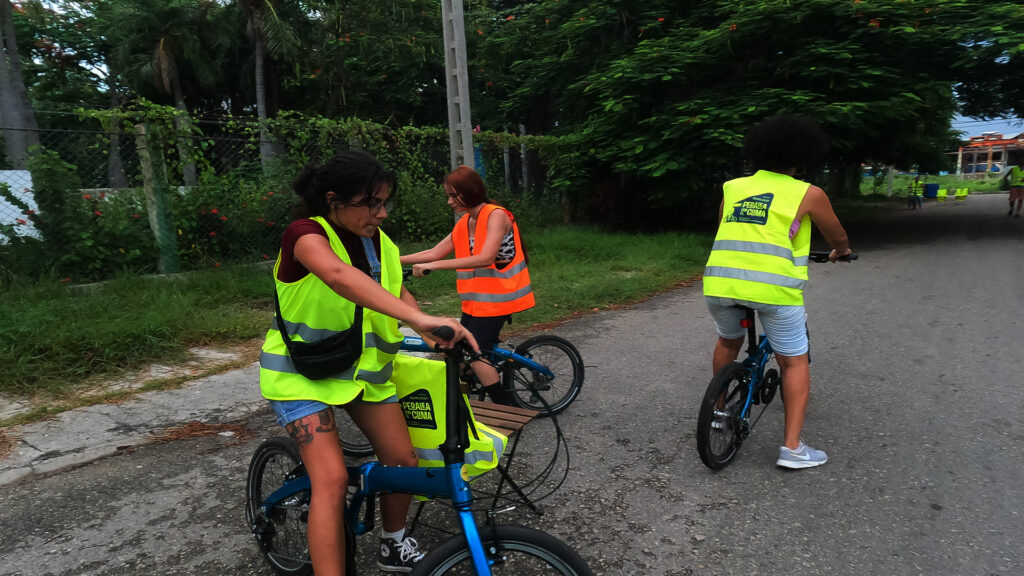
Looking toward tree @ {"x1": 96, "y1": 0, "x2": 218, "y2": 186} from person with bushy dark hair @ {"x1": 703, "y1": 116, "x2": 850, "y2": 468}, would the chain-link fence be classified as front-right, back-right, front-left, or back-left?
front-right

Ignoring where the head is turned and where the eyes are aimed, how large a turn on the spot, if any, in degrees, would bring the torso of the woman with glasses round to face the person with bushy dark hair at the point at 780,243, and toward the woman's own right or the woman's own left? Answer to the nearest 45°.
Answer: approximately 45° to the woman's own left

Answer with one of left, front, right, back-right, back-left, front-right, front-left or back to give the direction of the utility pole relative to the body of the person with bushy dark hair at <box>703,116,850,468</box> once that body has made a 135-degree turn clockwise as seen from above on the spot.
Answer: back-right

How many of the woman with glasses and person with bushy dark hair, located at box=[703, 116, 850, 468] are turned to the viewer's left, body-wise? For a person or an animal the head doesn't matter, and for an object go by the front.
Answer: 0

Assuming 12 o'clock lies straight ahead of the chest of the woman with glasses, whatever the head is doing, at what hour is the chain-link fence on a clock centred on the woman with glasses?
The chain-link fence is roughly at 7 o'clock from the woman with glasses.

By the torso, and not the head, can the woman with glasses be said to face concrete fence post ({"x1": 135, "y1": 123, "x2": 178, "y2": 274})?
no

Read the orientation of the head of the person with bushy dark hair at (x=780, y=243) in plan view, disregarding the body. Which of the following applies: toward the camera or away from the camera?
away from the camera

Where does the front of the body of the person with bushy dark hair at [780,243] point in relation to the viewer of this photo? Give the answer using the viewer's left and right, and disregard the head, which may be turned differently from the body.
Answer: facing away from the viewer and to the right of the viewer

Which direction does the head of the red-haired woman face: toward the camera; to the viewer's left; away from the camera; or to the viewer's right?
to the viewer's left
